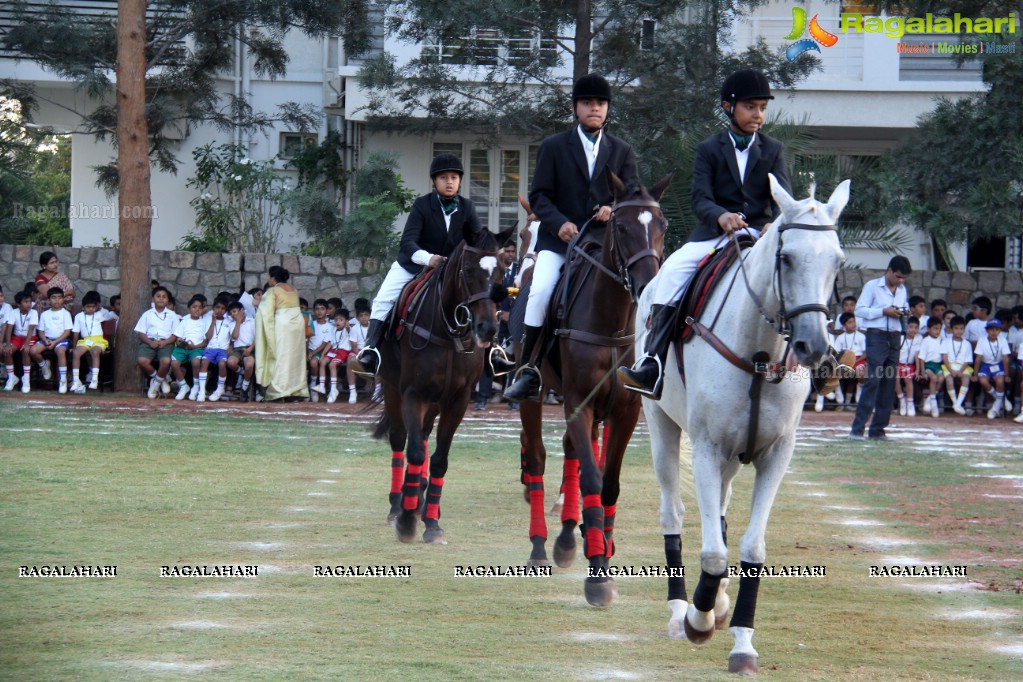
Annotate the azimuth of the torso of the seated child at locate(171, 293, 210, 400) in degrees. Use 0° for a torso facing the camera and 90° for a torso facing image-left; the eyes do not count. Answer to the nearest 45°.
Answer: approximately 0°

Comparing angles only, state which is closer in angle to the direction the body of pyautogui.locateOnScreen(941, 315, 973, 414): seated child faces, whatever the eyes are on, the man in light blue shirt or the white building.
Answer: the man in light blue shirt

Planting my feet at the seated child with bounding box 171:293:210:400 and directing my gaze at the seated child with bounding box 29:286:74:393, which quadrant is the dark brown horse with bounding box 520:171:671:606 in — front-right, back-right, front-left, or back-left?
back-left

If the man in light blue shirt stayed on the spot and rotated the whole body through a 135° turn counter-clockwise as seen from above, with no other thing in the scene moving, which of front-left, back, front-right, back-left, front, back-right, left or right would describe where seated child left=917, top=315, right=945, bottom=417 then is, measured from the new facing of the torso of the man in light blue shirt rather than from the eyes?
front

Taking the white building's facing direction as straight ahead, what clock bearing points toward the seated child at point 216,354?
The seated child is roughly at 1 o'clock from the white building.

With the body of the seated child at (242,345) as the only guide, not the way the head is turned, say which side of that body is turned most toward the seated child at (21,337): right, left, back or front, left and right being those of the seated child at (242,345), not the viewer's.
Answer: right
